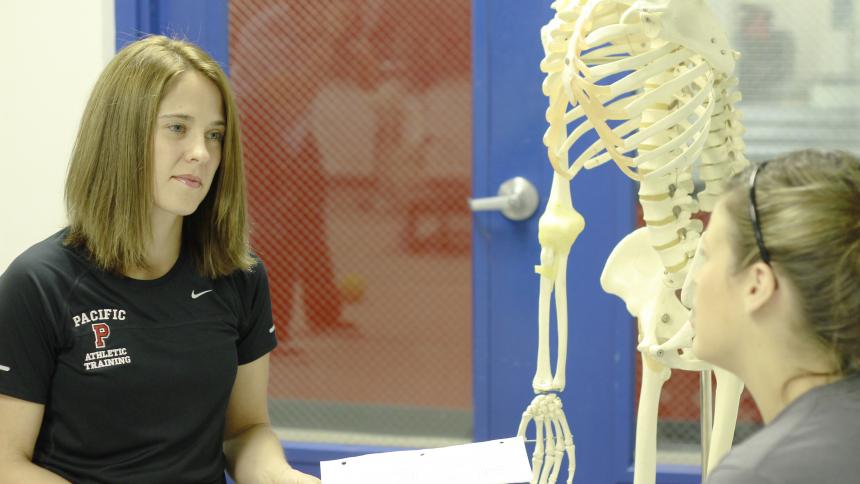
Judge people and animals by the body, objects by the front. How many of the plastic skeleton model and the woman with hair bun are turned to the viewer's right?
0

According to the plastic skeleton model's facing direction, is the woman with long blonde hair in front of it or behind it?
in front

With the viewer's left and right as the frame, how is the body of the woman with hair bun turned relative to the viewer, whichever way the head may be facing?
facing away from the viewer and to the left of the viewer

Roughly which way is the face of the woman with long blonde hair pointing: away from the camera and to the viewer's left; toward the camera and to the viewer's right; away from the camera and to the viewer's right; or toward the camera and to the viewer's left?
toward the camera and to the viewer's right

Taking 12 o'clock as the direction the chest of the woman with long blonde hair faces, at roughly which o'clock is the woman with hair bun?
The woman with hair bun is roughly at 12 o'clock from the woman with long blonde hair.

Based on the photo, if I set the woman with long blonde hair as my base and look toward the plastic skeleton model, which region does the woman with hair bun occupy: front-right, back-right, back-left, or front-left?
front-right

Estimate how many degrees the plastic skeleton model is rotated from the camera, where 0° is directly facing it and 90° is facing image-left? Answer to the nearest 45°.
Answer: approximately 45°

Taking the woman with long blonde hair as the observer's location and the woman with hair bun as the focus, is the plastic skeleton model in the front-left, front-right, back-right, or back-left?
front-left

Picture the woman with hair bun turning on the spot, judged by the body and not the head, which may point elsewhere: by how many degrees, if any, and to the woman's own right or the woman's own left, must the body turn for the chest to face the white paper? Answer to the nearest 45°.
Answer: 0° — they already face it

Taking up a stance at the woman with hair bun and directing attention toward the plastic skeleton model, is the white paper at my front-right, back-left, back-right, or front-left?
front-left

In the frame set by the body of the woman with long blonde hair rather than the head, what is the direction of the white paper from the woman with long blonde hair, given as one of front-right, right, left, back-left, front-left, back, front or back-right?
front

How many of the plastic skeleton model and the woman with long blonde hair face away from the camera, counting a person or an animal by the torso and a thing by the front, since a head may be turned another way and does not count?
0
